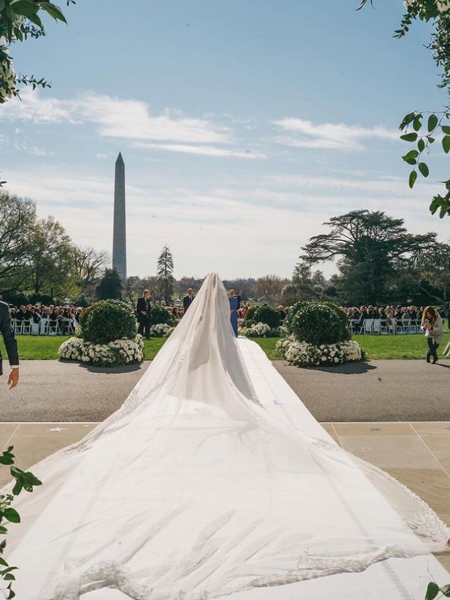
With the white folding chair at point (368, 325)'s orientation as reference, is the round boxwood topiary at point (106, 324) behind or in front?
behind

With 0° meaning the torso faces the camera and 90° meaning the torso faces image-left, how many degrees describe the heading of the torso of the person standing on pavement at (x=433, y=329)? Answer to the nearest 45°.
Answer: approximately 45°

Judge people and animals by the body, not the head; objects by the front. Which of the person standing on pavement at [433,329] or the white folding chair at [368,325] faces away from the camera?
the white folding chair

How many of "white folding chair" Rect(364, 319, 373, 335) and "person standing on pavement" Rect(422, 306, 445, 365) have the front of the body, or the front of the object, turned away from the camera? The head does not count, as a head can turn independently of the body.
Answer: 1

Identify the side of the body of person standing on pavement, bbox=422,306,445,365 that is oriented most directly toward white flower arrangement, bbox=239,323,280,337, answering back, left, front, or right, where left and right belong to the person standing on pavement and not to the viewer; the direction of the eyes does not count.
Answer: right

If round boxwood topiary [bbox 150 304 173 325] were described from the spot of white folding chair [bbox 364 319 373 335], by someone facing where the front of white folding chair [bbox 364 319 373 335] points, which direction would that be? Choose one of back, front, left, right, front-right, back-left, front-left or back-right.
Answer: back-left

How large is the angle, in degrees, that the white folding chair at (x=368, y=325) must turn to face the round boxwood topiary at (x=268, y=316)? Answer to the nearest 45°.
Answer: approximately 135° to its left

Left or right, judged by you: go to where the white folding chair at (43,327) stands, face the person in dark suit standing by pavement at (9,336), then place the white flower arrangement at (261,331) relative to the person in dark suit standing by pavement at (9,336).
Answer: left

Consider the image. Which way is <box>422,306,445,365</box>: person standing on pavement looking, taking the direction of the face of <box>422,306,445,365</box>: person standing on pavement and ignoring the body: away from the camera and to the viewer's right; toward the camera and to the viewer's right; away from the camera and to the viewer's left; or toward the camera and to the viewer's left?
toward the camera and to the viewer's left

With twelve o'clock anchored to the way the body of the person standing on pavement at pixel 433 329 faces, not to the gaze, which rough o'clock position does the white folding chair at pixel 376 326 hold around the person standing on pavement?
The white folding chair is roughly at 4 o'clock from the person standing on pavement.

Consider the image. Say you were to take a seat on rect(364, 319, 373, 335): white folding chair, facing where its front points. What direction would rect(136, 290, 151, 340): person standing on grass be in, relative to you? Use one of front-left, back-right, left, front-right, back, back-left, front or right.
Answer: back-left

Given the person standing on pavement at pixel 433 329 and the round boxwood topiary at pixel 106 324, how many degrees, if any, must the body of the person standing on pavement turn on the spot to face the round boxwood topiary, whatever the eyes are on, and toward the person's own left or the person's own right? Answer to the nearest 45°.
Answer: approximately 45° to the person's own right

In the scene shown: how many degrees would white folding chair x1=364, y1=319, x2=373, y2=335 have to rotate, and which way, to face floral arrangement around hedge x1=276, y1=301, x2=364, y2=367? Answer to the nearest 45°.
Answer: approximately 180°

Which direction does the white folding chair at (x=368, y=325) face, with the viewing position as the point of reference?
facing away from the viewer
